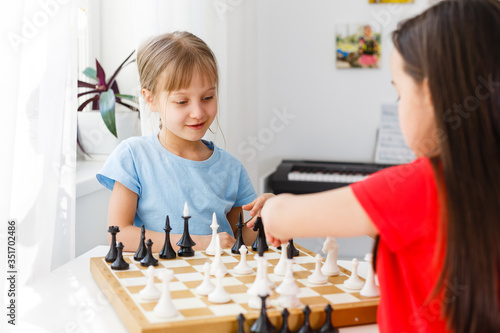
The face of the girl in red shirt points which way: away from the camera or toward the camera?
away from the camera

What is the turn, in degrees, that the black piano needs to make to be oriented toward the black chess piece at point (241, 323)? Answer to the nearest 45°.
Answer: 0° — it already faces it

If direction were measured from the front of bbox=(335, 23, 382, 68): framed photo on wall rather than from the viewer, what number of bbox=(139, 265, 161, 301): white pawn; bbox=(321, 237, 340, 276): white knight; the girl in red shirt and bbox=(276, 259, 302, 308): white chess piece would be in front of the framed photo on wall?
4

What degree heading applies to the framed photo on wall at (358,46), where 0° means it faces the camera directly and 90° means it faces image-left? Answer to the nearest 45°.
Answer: approximately 0°

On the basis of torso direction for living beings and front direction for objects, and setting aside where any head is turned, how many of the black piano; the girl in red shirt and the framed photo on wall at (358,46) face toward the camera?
2

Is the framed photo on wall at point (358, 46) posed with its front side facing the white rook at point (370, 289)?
yes

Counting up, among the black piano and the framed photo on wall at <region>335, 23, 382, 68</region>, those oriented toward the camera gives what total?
2

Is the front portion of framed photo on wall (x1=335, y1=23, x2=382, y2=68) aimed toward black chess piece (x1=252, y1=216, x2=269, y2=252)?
yes

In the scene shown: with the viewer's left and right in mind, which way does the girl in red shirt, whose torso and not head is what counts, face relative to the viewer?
facing away from the viewer and to the left of the viewer
